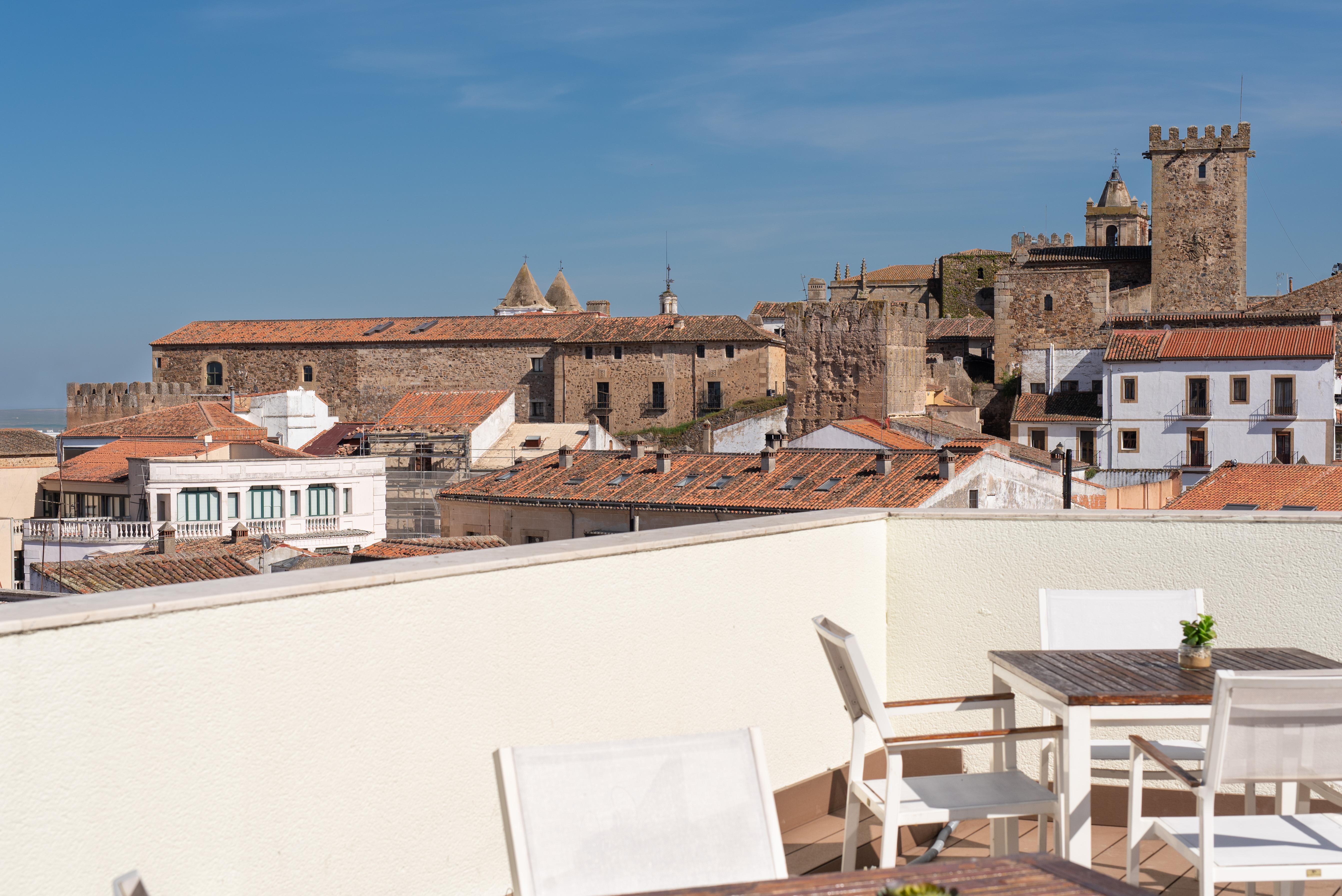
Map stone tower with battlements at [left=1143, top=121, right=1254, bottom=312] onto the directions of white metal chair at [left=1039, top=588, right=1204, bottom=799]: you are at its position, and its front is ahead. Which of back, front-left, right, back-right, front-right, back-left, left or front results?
back

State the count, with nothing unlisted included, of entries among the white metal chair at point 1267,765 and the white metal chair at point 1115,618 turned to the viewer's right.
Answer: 0

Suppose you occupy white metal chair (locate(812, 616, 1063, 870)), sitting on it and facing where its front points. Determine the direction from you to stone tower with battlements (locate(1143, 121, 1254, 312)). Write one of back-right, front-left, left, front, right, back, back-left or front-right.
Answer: left

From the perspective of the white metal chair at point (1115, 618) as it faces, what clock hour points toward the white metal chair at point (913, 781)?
the white metal chair at point (913, 781) is roughly at 1 o'clock from the white metal chair at point (1115, 618).

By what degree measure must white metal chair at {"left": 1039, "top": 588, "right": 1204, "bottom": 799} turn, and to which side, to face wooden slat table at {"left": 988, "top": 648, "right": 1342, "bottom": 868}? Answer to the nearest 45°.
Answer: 0° — it already faces it

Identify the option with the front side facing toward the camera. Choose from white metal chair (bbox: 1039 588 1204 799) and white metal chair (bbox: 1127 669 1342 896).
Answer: white metal chair (bbox: 1039 588 1204 799)

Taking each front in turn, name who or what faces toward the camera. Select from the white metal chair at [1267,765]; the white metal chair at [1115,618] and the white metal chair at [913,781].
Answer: the white metal chair at [1115,618]

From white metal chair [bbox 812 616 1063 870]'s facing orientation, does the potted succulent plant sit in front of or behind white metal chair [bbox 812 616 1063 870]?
in front

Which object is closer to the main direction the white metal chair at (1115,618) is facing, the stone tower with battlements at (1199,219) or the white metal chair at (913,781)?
the white metal chair

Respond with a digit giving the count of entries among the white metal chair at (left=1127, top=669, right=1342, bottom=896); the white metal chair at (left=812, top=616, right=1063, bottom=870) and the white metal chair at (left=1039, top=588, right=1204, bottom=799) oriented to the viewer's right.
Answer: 1

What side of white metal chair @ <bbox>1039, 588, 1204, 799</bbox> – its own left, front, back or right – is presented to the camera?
front

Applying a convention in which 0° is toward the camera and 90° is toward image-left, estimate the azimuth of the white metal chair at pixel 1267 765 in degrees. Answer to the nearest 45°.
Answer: approximately 135°

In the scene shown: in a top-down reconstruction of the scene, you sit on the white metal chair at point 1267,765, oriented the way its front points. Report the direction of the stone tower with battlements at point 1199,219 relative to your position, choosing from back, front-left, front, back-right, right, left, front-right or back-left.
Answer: front-right

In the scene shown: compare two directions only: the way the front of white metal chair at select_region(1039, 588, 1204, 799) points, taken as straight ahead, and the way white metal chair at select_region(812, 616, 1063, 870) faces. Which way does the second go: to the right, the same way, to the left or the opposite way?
to the left

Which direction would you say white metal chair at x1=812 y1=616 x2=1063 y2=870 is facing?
to the viewer's right

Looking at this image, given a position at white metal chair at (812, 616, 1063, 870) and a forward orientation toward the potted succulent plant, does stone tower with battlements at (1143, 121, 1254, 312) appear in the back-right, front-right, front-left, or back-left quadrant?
front-left
